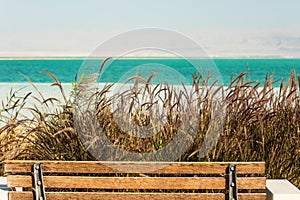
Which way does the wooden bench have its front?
away from the camera
